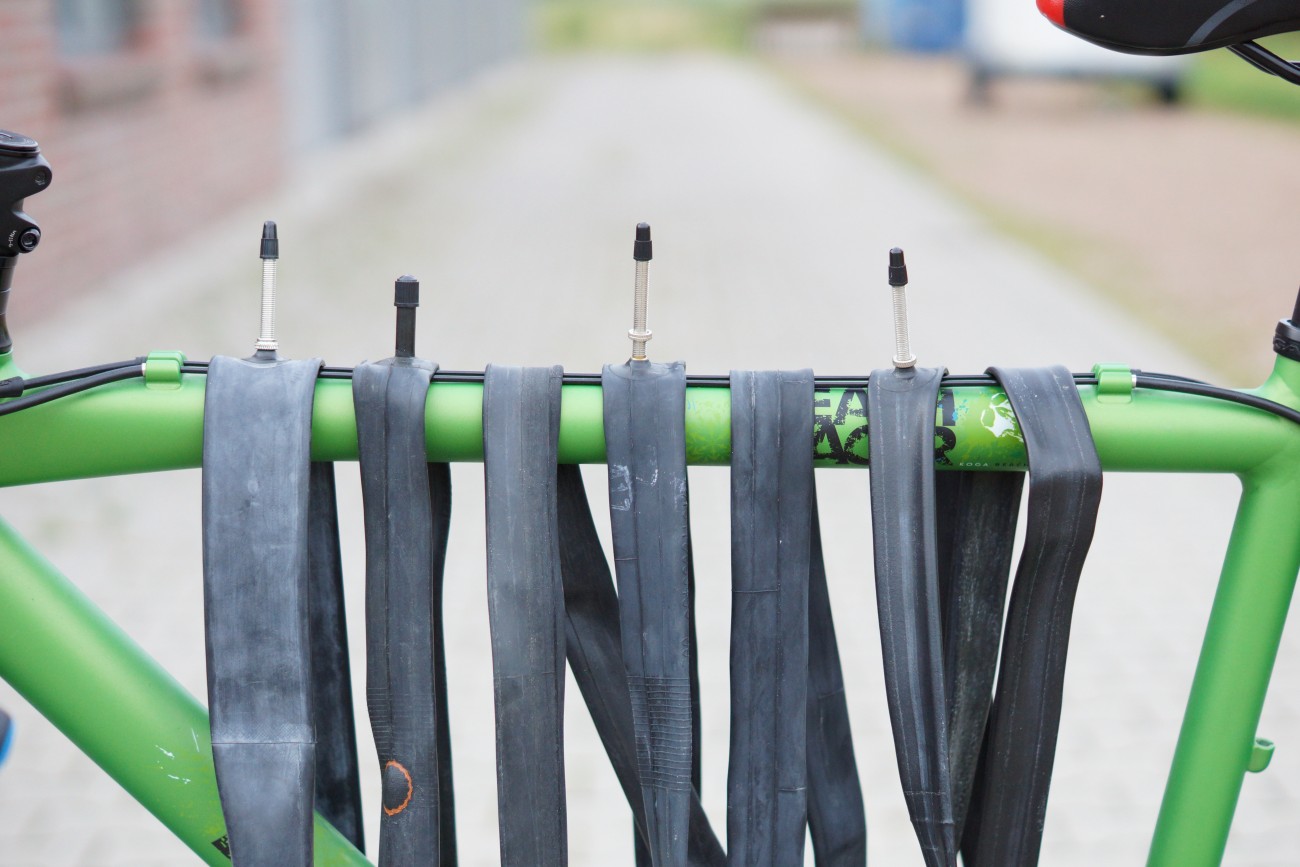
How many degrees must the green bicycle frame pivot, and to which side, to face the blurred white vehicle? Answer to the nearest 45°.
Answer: approximately 90° to its right

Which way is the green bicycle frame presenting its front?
to the viewer's left
